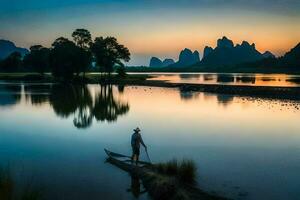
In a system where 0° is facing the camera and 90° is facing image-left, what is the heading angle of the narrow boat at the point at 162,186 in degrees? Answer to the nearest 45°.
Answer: approximately 135°
